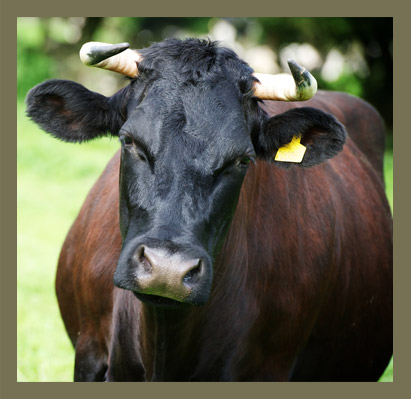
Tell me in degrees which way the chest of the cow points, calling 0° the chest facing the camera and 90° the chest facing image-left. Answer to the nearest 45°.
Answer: approximately 45°
